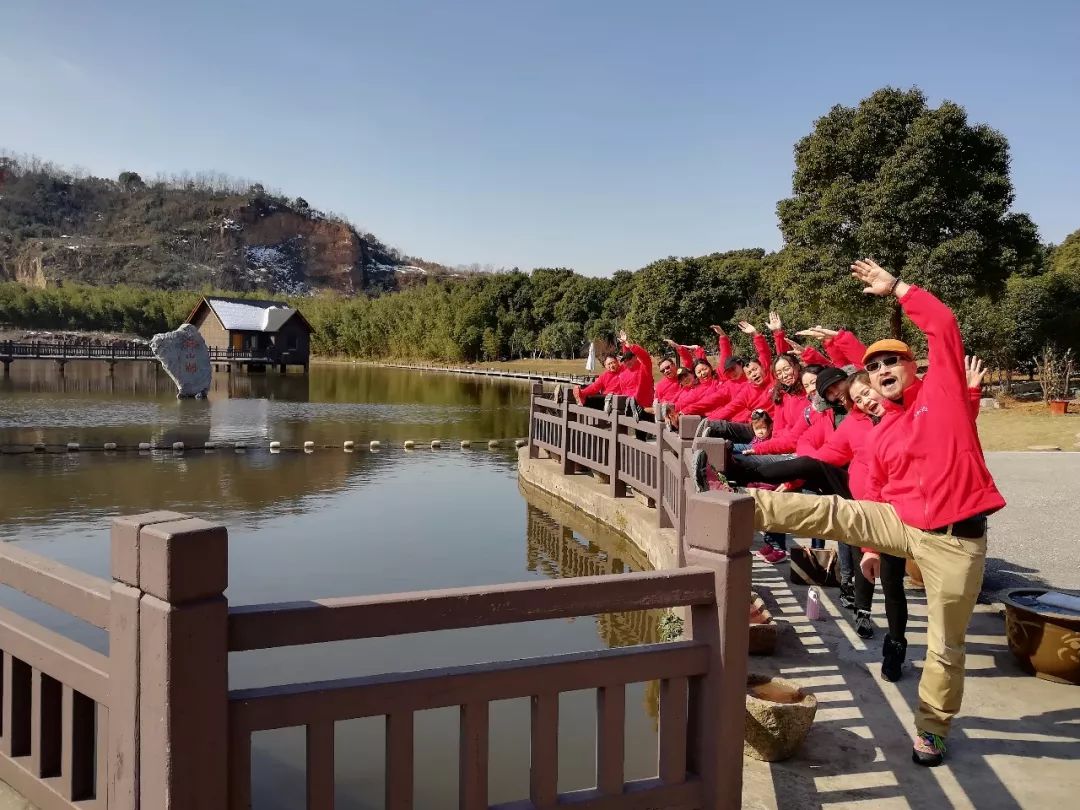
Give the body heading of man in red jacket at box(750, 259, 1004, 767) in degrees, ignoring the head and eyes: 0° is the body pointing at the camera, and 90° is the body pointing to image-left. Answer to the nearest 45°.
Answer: approximately 45°

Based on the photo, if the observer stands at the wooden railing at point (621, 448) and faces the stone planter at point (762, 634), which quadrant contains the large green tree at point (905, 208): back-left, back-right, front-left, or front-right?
back-left

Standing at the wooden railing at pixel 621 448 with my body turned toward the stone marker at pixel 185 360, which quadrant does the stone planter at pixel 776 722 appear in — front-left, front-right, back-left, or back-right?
back-left

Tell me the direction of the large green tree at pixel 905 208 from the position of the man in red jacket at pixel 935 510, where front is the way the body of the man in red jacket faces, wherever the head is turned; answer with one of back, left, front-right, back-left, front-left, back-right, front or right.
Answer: back-right

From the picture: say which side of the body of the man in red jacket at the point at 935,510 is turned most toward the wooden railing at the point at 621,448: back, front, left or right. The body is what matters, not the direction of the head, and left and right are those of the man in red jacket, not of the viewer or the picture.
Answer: right

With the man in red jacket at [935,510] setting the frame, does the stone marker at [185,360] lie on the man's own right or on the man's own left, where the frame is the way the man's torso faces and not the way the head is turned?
on the man's own right

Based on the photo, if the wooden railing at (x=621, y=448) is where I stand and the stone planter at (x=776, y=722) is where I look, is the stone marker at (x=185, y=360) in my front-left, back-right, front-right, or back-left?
back-right

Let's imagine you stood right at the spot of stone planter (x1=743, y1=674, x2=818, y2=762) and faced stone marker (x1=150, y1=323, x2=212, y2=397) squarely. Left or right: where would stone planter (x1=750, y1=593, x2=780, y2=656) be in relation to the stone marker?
right

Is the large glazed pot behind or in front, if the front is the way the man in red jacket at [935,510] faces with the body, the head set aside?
behind
